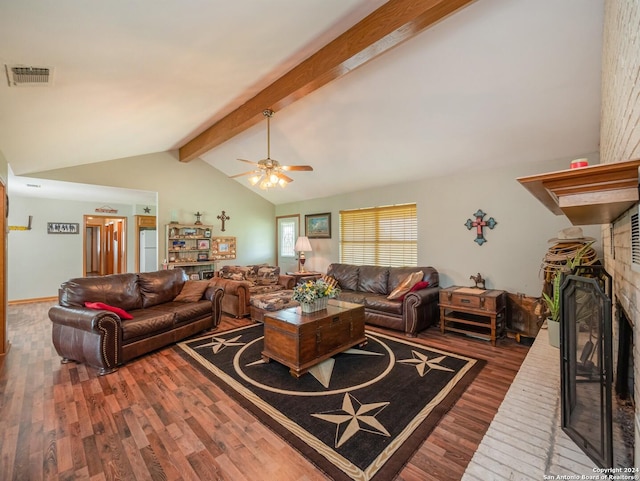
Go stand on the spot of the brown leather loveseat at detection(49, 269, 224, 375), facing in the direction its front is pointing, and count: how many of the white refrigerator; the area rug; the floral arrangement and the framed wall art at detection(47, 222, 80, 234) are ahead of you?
2

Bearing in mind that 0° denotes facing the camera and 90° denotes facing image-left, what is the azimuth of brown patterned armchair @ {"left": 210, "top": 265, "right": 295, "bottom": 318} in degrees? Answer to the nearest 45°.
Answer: approximately 315°

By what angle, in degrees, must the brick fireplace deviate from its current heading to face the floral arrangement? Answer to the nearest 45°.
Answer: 0° — it already faces it

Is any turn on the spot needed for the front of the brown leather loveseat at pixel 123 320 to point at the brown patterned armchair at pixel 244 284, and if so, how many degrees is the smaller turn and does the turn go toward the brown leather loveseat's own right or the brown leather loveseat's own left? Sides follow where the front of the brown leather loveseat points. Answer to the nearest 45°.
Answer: approximately 90° to the brown leather loveseat's own left

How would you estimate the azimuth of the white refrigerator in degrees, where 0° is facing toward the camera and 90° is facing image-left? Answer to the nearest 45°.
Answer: approximately 0°

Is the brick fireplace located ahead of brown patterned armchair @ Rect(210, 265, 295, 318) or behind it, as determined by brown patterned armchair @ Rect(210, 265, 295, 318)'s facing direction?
ahead

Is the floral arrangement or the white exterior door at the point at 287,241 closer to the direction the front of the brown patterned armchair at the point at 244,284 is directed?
the floral arrangement

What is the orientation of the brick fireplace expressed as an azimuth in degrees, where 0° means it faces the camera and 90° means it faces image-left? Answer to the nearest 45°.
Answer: approximately 90°

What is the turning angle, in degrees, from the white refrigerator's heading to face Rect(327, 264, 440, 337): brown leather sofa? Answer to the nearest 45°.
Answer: approximately 45° to its left

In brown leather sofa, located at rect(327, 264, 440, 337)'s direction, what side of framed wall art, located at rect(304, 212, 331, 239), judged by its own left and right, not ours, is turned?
left

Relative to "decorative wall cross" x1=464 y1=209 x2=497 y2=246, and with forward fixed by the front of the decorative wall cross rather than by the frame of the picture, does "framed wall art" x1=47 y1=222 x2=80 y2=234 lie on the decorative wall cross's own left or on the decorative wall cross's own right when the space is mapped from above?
on the decorative wall cross's own right
